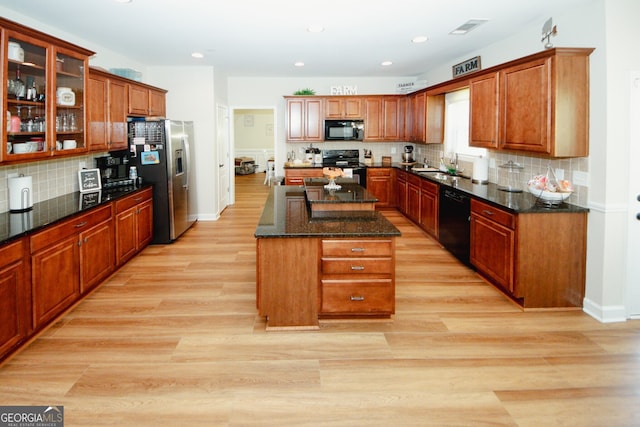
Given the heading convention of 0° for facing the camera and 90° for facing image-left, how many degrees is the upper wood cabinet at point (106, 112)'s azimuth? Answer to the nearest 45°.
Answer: approximately 315°

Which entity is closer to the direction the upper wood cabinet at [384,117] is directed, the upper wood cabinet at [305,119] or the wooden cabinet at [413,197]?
the wooden cabinet

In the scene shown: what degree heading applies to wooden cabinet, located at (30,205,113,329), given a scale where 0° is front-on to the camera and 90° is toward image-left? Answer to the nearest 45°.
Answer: approximately 315°

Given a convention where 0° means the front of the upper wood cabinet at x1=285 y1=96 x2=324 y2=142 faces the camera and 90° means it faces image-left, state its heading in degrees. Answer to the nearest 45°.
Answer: approximately 0°

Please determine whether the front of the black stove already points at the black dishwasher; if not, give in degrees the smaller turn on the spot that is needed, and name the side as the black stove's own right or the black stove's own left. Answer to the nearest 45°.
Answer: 0° — it already faces it

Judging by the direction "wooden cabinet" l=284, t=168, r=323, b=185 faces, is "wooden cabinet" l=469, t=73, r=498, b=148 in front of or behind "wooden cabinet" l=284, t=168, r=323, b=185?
in front

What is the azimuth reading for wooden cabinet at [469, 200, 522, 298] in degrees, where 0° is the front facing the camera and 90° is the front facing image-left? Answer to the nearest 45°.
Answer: approximately 45°

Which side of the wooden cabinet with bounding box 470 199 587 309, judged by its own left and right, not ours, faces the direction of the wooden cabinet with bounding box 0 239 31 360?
front
